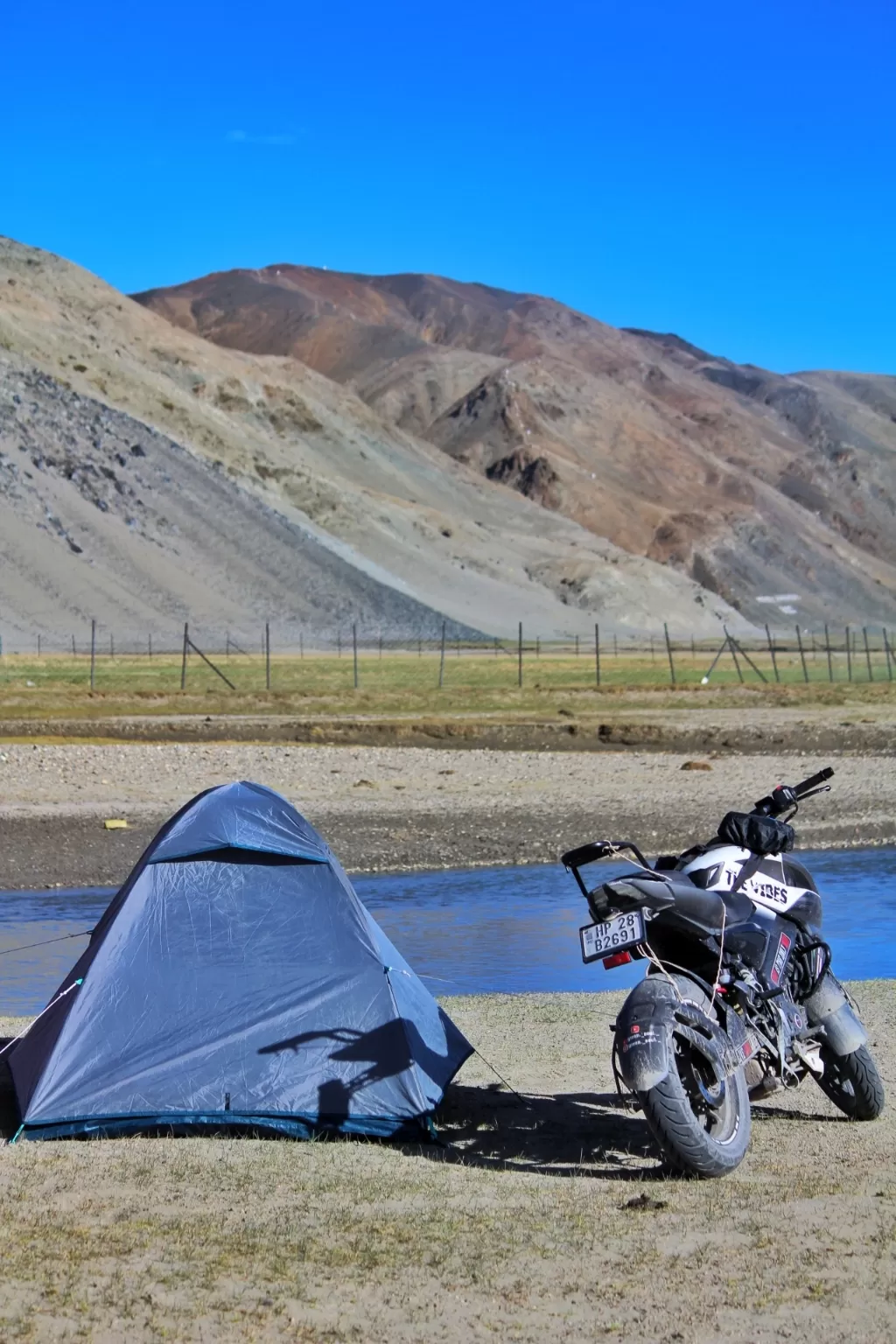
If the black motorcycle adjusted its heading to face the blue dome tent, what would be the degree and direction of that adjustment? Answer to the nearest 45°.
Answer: approximately 135° to its left

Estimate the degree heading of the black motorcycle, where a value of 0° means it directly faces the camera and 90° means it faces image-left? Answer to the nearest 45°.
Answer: approximately 225°
